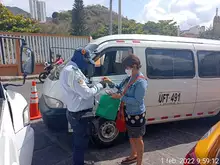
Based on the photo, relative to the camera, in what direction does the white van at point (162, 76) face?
facing the viewer and to the left of the viewer

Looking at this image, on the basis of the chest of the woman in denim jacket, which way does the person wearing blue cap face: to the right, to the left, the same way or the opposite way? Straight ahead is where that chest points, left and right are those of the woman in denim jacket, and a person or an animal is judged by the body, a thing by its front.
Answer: the opposite way

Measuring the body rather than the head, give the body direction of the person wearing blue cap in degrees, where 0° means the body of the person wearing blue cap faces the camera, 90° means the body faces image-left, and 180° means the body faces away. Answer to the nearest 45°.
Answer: approximately 270°

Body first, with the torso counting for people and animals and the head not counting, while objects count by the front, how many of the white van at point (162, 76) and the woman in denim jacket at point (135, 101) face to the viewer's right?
0

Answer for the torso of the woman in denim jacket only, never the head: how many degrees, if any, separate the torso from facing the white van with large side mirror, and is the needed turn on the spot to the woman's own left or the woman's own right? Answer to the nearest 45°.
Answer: approximately 45° to the woman's own left

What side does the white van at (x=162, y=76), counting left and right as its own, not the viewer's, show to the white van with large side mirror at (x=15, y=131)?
front

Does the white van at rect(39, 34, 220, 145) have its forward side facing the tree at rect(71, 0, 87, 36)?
no

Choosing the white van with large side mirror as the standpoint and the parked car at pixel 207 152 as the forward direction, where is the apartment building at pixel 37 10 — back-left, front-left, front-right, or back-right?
back-left

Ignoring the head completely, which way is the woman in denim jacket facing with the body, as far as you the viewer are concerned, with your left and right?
facing to the left of the viewer

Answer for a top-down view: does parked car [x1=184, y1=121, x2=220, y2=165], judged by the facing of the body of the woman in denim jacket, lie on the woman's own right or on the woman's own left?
on the woman's own left

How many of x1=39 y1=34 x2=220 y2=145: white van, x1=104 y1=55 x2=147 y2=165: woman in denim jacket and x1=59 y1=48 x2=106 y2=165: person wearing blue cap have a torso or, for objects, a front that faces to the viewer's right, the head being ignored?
1
